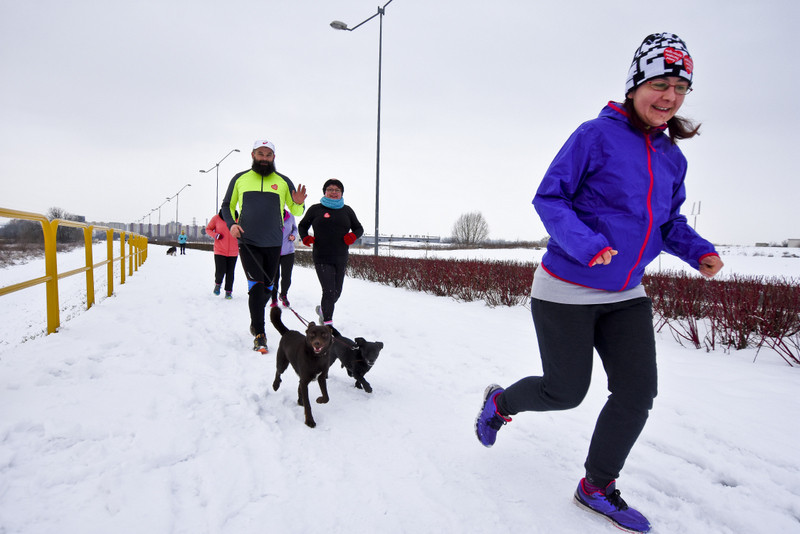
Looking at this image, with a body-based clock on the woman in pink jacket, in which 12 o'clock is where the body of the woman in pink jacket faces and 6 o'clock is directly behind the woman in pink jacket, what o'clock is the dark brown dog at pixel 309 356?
The dark brown dog is roughly at 12 o'clock from the woman in pink jacket.

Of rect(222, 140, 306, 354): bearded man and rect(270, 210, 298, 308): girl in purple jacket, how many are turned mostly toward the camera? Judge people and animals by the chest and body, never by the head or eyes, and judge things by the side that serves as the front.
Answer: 2

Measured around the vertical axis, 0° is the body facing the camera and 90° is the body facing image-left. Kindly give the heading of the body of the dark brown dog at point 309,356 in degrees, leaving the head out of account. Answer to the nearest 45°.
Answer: approximately 315°

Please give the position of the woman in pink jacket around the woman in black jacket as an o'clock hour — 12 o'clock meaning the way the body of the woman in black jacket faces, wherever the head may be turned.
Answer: The woman in pink jacket is roughly at 5 o'clock from the woman in black jacket.

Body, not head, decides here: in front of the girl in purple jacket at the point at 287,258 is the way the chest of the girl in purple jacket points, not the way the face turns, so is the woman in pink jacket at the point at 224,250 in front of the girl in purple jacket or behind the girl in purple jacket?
behind

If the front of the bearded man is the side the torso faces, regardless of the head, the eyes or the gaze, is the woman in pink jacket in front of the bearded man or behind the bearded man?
behind

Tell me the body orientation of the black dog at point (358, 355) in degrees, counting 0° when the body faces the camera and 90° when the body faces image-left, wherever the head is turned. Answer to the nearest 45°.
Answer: approximately 315°
